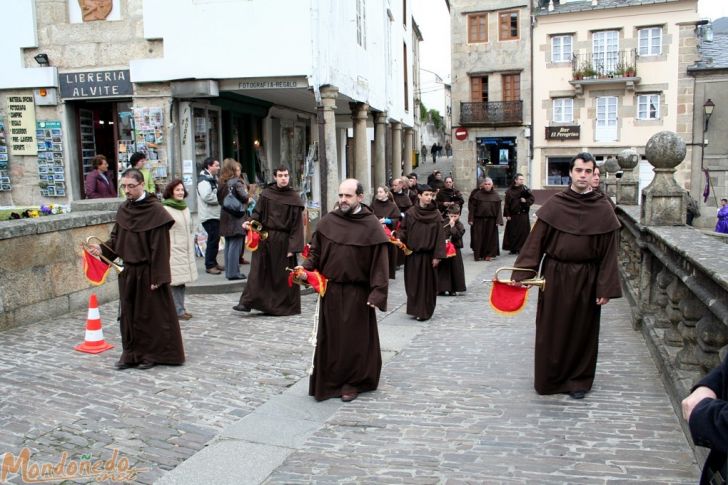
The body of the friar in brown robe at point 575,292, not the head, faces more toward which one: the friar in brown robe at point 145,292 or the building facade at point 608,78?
the friar in brown robe

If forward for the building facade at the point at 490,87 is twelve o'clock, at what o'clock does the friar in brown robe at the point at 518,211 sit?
The friar in brown robe is roughly at 12 o'clock from the building facade.

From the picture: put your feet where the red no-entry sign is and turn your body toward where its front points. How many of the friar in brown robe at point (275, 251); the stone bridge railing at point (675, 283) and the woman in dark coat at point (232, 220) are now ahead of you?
3

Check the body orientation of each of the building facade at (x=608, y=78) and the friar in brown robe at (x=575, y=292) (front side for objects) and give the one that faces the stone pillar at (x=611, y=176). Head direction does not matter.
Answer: the building facade

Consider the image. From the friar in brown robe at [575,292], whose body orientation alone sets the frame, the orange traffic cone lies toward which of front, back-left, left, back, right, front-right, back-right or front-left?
right
